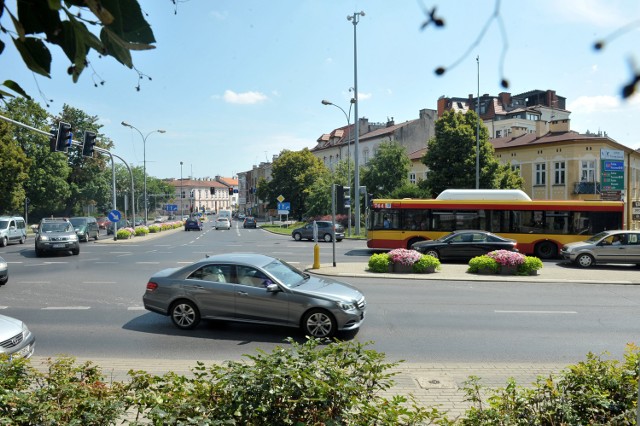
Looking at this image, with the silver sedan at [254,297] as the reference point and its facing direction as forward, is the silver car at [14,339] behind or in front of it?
behind

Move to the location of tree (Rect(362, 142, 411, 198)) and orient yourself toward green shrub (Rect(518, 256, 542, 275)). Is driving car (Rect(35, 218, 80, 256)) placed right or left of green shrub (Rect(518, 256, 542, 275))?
right

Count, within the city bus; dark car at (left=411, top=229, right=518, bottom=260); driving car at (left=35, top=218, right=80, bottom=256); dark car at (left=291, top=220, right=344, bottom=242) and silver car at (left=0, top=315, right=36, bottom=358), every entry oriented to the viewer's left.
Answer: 3

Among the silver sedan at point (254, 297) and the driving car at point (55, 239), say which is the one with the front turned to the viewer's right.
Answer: the silver sedan

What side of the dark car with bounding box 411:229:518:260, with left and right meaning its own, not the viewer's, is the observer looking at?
left

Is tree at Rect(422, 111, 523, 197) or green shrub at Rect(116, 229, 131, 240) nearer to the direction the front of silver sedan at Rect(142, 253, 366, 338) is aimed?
the tree

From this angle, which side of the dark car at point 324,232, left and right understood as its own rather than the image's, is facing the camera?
left

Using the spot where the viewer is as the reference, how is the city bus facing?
facing to the left of the viewer

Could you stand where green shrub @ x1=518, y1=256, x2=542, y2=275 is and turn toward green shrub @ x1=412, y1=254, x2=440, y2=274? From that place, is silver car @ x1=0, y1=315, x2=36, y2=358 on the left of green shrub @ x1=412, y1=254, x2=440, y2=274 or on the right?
left

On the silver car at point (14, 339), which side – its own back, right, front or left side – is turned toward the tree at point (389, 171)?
left

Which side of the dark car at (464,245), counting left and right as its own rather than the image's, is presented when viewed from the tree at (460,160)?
right

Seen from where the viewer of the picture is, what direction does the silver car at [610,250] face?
facing to the left of the viewer

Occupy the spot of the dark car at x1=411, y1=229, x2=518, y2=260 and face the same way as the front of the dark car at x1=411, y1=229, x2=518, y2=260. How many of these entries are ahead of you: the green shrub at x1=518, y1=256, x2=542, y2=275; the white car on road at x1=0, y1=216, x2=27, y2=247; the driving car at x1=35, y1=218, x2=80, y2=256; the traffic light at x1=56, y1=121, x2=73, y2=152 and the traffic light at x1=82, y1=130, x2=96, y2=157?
4

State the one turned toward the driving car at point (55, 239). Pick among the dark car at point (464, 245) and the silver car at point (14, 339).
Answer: the dark car

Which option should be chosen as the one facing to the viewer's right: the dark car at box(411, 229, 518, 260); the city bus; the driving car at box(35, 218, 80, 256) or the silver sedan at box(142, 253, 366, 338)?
the silver sedan

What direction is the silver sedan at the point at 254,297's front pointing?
to the viewer's right
